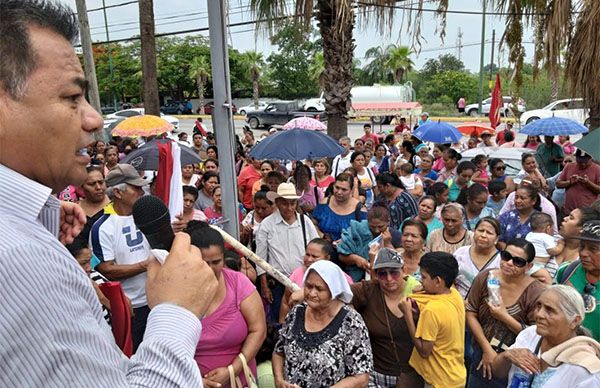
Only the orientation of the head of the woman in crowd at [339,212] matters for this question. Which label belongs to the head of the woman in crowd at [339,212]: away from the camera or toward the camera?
toward the camera

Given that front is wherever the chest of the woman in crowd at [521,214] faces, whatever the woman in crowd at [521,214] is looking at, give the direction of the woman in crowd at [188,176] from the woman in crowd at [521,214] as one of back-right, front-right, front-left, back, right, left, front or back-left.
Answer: front-right

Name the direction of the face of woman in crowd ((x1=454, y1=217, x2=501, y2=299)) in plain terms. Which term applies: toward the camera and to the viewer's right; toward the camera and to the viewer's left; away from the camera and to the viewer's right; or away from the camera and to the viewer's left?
toward the camera and to the viewer's left

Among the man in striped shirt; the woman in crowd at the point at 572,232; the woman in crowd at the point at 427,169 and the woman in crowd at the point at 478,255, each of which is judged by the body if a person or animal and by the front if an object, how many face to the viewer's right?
1

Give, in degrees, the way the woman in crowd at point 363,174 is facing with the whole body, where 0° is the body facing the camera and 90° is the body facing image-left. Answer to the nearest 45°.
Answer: approximately 45°

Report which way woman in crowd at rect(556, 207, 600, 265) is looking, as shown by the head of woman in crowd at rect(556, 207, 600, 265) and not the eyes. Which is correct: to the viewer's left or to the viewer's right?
to the viewer's left

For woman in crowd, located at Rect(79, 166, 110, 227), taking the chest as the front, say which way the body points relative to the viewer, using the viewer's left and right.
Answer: facing the viewer and to the right of the viewer

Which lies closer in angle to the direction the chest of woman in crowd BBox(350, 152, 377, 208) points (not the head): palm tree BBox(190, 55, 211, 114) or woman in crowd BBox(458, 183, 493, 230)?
the woman in crowd

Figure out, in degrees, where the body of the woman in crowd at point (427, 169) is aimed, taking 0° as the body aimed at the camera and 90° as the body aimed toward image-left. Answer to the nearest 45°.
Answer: approximately 45°

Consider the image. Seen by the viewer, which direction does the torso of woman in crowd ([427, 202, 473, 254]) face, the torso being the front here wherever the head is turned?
toward the camera

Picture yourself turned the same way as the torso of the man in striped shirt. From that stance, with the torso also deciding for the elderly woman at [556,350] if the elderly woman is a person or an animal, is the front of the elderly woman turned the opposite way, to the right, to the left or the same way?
the opposite way

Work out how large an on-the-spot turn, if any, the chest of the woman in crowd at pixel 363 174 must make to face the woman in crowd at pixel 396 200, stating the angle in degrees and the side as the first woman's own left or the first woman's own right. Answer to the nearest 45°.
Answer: approximately 45° to the first woman's own left

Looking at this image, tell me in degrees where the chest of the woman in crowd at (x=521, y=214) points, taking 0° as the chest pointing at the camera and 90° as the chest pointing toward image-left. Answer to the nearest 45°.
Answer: approximately 45°

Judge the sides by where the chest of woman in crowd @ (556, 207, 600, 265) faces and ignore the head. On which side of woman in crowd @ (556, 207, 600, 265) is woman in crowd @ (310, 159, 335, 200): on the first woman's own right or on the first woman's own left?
on the first woman's own right

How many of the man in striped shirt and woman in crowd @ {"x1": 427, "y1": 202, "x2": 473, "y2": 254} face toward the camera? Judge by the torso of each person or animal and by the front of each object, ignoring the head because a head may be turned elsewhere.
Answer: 1

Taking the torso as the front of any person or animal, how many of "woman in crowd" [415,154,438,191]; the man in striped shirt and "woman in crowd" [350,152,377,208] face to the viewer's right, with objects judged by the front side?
1

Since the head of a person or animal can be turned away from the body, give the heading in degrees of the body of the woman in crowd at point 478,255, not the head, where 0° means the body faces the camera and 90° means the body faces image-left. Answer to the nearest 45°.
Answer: approximately 45°

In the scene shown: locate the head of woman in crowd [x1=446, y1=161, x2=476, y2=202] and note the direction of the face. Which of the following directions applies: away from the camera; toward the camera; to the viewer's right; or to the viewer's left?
toward the camera

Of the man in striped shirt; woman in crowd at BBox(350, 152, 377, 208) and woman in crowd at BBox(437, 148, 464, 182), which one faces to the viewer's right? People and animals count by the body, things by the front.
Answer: the man in striped shirt

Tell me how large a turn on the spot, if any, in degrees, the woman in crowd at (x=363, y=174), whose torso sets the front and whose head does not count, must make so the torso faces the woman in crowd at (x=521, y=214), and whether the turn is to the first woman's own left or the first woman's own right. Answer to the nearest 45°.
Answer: approximately 90° to the first woman's own left
